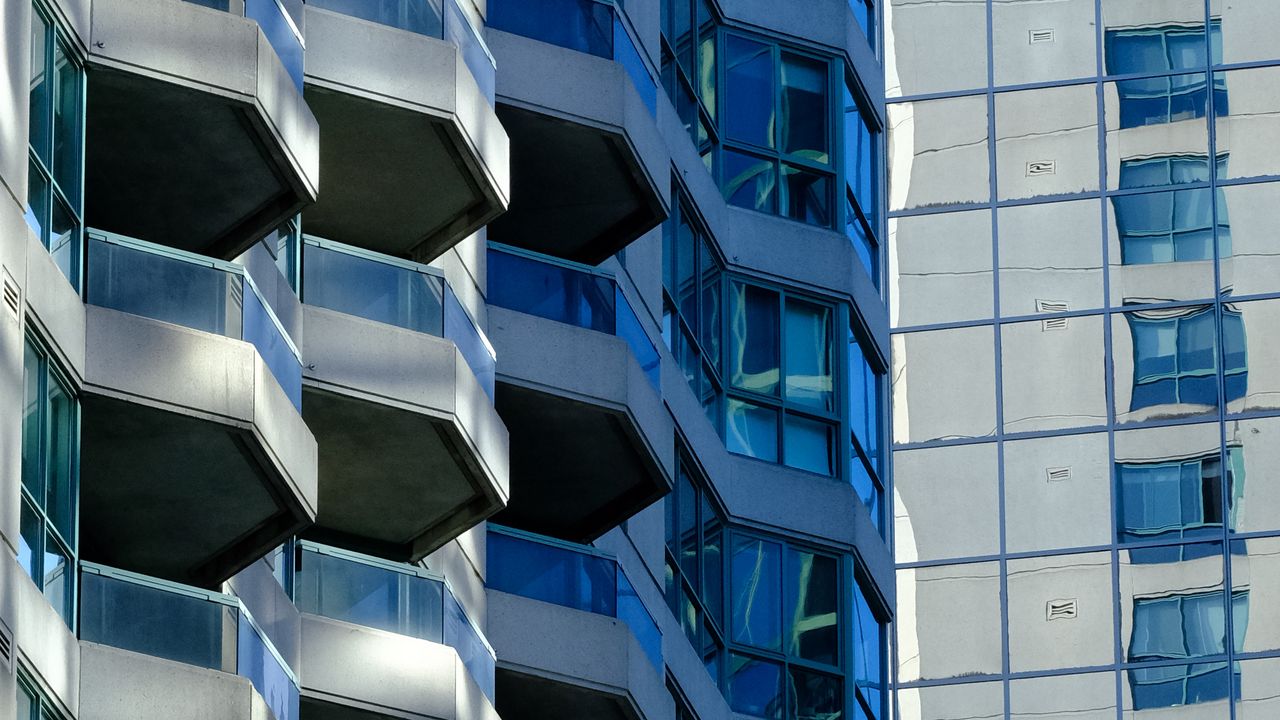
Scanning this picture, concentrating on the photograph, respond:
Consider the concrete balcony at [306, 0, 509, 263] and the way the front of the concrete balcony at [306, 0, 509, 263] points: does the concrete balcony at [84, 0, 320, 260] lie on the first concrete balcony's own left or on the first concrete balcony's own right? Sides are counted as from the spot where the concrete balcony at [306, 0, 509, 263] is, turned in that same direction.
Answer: on the first concrete balcony's own right

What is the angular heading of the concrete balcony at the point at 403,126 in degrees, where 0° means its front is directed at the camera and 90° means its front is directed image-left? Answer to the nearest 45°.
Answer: approximately 315°

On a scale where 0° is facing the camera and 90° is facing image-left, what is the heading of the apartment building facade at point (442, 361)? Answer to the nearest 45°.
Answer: approximately 315°
